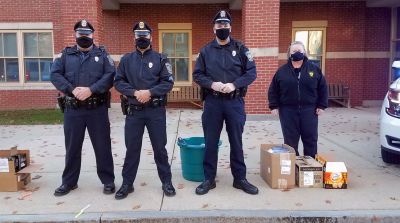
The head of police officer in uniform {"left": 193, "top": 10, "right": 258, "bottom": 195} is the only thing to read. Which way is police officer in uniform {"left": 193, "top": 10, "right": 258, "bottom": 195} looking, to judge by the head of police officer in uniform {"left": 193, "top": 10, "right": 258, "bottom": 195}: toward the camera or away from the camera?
toward the camera

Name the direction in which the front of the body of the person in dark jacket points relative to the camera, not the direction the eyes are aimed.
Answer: toward the camera

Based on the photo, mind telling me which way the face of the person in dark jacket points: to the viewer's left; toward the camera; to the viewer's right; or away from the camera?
toward the camera

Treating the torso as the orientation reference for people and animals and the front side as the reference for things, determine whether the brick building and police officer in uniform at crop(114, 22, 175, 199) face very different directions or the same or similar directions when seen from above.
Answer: same or similar directions

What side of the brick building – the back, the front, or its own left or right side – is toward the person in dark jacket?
front

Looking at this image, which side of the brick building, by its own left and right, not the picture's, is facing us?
front

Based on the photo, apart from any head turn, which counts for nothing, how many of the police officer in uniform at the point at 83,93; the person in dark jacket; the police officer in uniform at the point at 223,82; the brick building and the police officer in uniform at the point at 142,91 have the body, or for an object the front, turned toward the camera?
5

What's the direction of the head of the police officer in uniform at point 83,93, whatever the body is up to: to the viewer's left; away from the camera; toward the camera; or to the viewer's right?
toward the camera

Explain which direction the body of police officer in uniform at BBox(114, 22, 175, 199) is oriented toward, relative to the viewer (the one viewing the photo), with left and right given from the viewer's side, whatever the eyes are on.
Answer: facing the viewer

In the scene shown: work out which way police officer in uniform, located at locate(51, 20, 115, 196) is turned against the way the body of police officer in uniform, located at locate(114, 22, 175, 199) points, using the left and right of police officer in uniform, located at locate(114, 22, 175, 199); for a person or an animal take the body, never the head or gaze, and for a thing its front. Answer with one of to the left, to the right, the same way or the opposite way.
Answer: the same way

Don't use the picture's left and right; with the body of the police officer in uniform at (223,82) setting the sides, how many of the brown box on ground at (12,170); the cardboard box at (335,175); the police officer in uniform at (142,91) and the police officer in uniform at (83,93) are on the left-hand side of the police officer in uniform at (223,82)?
1

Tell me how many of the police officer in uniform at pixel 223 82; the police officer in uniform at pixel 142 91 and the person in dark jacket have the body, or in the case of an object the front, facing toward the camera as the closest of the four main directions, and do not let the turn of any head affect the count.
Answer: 3

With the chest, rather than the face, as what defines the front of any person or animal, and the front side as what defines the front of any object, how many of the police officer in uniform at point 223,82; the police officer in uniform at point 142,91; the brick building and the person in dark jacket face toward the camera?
4
